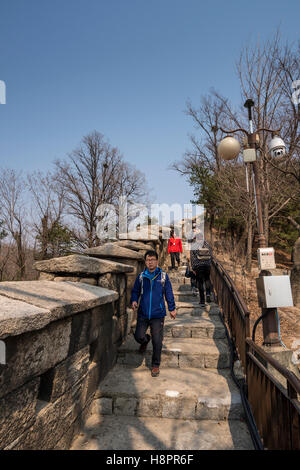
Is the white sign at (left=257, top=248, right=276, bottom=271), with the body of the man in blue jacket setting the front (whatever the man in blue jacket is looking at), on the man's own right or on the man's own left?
on the man's own left

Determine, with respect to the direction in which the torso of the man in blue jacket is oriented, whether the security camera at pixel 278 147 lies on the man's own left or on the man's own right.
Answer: on the man's own left

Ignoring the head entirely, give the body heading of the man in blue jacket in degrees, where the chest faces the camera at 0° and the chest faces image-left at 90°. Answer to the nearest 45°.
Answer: approximately 0°
